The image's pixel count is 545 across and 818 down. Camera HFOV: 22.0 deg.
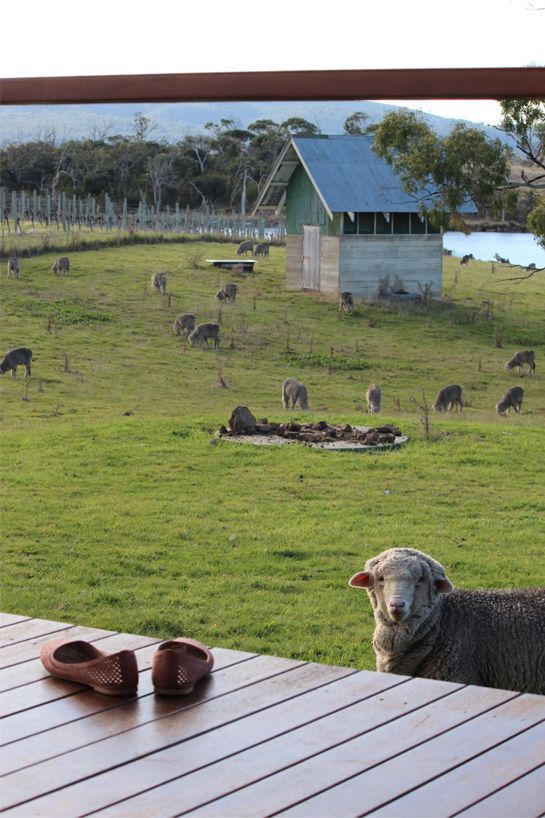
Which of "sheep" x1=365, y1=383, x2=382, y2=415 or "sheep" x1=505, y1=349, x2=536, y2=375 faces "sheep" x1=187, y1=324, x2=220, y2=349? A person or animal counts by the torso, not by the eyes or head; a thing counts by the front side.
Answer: "sheep" x1=505, y1=349, x2=536, y2=375

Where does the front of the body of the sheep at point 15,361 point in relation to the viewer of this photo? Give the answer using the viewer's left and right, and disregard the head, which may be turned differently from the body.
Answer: facing to the left of the viewer

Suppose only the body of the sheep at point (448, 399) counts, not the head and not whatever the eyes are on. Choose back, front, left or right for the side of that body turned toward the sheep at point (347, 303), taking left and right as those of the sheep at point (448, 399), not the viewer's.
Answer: right

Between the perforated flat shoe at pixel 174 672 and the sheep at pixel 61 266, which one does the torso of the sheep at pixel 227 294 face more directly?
the sheep

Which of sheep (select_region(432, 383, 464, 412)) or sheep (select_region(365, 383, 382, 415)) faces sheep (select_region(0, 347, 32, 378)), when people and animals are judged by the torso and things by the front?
sheep (select_region(432, 383, 464, 412))

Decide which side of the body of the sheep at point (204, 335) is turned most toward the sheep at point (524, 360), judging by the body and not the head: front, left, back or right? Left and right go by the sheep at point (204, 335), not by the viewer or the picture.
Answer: back

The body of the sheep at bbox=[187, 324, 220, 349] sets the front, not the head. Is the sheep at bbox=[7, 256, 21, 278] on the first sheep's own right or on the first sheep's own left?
on the first sheep's own right

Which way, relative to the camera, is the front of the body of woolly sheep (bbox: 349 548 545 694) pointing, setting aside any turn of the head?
to the viewer's left

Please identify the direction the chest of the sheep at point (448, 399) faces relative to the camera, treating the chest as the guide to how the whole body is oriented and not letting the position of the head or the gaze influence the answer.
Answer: to the viewer's left

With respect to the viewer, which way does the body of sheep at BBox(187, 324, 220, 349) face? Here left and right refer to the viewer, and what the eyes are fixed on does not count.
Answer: facing to the left of the viewer

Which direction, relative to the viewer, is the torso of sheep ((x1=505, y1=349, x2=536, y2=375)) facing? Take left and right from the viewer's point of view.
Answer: facing to the left of the viewer
